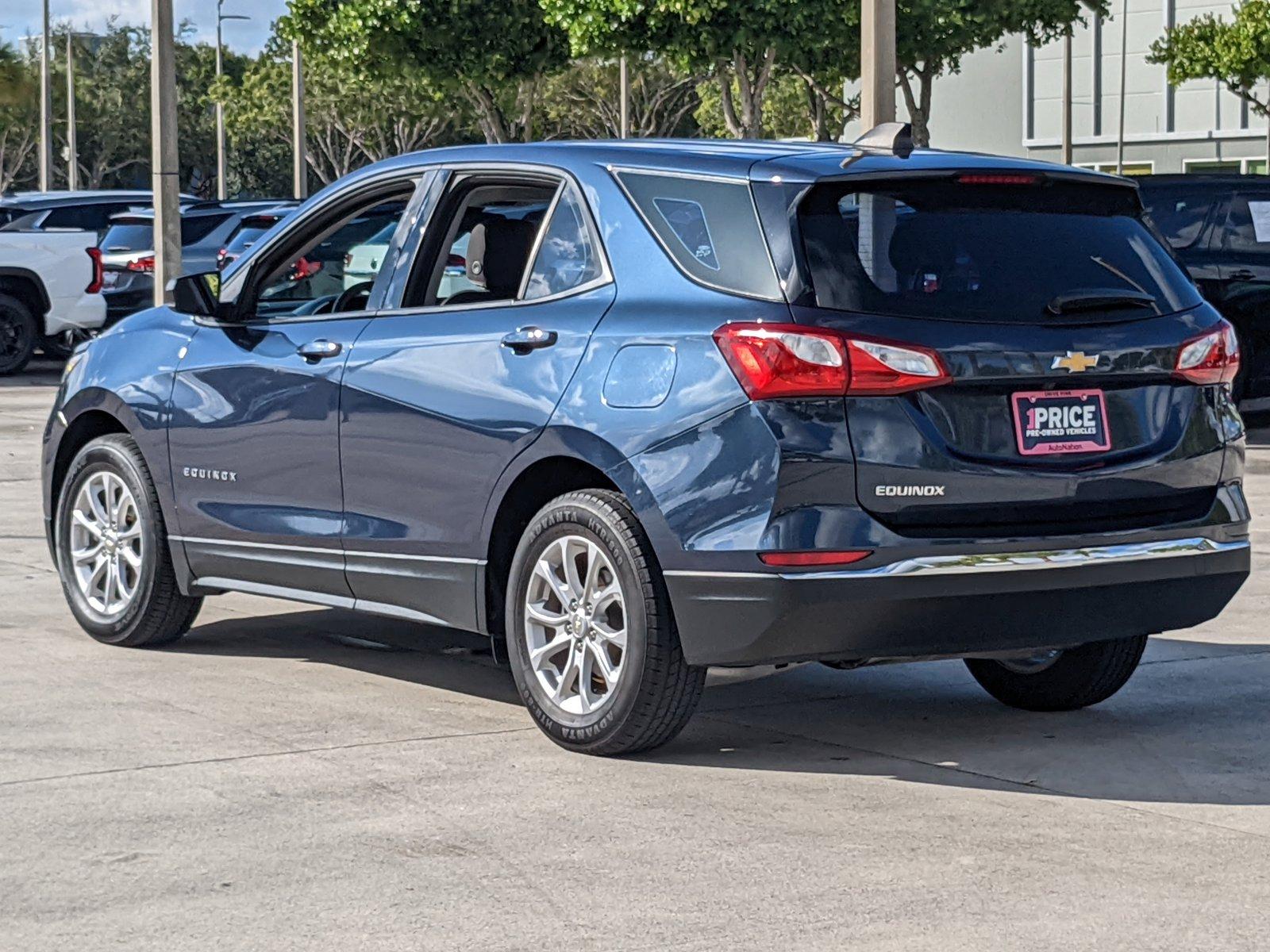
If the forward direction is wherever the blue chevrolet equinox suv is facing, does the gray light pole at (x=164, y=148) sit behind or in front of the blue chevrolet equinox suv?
in front

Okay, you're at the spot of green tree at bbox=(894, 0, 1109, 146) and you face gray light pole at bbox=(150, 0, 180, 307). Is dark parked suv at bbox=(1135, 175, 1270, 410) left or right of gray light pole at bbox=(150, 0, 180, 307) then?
left

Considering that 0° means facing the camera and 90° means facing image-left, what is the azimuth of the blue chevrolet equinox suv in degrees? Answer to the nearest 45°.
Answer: approximately 135°

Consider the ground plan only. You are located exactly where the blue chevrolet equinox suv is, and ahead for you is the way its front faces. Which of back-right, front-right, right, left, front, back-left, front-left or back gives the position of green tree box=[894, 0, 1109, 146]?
front-right

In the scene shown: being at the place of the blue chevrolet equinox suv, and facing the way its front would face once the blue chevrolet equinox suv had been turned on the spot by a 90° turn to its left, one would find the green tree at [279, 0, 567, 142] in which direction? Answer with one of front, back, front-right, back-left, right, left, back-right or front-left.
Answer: back-right

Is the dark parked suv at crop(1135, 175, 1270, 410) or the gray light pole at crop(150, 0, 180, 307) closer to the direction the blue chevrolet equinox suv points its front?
the gray light pole

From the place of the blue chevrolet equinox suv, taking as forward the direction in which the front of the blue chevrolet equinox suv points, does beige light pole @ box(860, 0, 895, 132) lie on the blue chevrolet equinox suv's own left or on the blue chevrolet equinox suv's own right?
on the blue chevrolet equinox suv's own right
